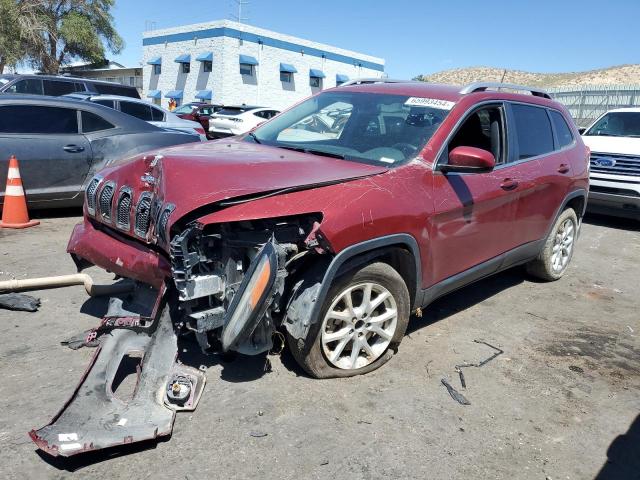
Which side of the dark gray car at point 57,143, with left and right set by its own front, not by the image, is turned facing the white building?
right

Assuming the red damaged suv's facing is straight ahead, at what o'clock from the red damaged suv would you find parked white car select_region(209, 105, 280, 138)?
The parked white car is roughly at 4 o'clock from the red damaged suv.

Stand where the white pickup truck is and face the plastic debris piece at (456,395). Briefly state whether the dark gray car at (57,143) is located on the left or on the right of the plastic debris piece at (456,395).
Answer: right

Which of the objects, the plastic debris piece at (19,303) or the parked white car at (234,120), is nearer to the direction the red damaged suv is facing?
the plastic debris piece

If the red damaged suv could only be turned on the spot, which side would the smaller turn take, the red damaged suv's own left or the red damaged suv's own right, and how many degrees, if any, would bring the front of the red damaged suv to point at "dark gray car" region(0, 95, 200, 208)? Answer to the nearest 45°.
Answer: approximately 90° to the red damaged suv's own right

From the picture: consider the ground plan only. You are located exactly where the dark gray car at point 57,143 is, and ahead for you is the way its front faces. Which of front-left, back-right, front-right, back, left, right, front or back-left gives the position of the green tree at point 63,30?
right

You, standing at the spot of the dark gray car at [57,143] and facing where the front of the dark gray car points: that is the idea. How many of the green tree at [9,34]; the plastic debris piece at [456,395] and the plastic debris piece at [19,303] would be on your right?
1

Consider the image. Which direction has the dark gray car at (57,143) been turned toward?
to the viewer's left

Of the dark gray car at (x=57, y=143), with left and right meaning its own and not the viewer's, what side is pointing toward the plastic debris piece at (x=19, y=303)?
left

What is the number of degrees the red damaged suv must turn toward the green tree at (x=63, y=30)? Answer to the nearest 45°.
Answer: approximately 90° to its right

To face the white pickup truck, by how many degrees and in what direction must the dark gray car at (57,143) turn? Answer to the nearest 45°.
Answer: approximately 180°
